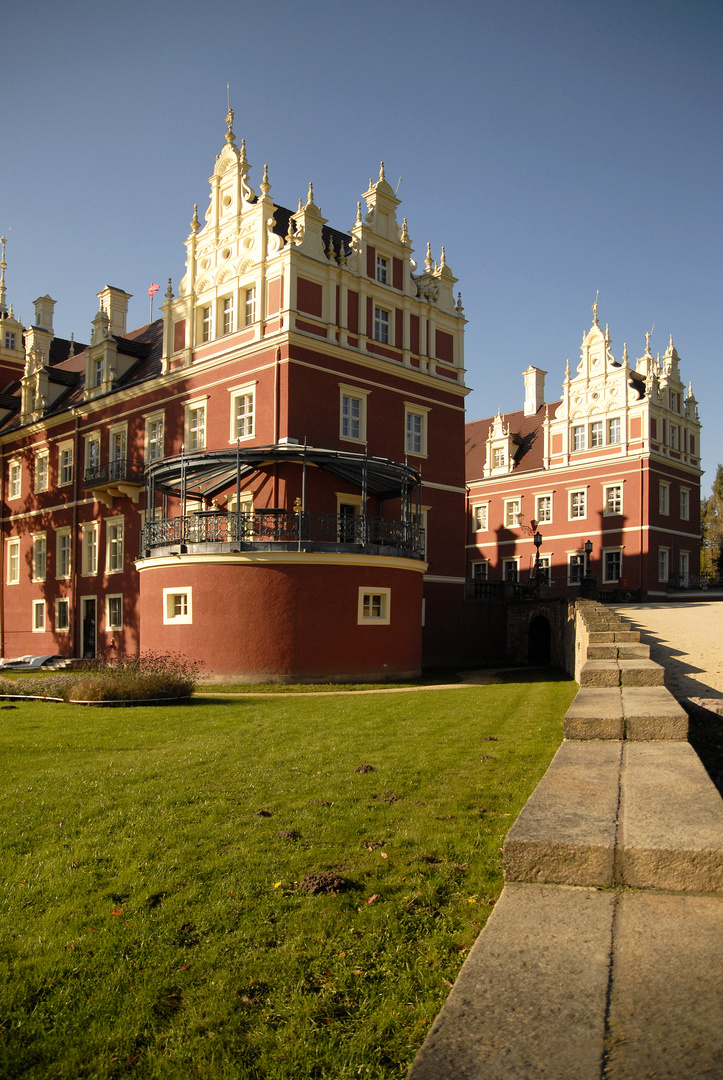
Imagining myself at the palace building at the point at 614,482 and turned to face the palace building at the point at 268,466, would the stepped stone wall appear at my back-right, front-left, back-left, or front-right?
front-left

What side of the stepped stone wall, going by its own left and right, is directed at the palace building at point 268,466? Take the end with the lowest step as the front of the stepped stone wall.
back

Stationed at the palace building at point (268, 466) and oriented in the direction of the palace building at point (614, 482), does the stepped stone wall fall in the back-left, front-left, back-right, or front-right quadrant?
back-right

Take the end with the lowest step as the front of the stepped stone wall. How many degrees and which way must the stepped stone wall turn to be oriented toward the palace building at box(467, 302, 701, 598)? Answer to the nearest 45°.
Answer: approximately 180°

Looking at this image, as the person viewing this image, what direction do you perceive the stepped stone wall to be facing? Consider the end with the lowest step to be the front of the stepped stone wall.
facing the viewer

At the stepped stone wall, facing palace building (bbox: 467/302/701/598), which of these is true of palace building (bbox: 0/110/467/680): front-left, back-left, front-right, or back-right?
front-left

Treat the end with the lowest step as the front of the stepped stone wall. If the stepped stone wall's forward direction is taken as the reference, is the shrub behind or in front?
behind
